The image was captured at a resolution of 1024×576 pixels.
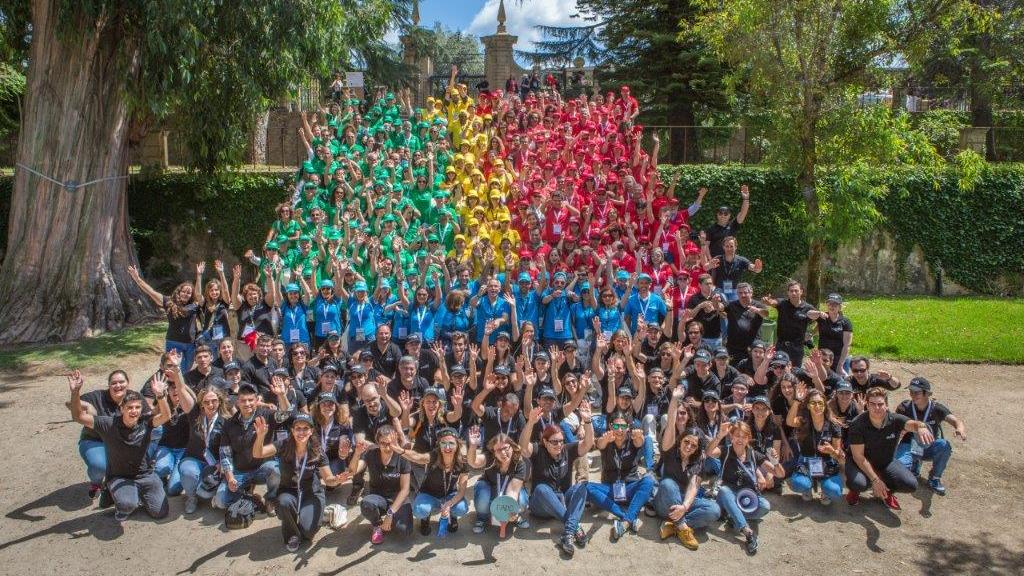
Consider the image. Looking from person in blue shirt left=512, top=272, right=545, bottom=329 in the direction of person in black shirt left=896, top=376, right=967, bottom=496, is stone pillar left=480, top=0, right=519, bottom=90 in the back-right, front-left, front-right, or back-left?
back-left

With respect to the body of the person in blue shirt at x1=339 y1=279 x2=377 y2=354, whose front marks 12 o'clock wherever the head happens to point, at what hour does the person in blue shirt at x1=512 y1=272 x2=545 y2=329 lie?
the person in blue shirt at x1=512 y1=272 x2=545 y2=329 is roughly at 9 o'clock from the person in blue shirt at x1=339 y1=279 x2=377 y2=354.

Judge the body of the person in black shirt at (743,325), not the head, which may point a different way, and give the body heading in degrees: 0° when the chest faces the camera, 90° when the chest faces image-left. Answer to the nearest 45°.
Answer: approximately 0°

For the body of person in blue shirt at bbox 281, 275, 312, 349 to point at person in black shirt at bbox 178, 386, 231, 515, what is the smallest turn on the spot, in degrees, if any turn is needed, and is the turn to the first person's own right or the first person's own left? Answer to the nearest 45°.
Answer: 0° — they already face them

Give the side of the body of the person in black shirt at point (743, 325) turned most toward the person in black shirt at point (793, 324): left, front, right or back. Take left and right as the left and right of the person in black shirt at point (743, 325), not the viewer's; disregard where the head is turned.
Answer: left

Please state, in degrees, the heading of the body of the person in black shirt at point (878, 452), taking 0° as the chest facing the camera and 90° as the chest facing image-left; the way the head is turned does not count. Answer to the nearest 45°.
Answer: approximately 0°

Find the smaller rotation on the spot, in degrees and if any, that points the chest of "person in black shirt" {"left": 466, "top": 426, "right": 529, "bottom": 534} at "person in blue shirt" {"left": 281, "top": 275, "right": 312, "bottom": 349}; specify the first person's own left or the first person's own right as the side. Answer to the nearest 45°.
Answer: approximately 135° to the first person's own right

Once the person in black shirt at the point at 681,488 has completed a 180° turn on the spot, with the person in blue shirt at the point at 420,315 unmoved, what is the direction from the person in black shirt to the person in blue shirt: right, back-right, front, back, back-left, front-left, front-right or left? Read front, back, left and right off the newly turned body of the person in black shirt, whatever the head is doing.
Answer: front-left

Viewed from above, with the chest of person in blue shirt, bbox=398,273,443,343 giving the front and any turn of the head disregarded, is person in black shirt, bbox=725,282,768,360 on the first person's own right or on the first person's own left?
on the first person's own left

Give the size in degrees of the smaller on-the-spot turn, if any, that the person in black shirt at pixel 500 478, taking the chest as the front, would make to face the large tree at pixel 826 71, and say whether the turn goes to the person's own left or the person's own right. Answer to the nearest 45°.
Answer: approximately 135° to the person's own left

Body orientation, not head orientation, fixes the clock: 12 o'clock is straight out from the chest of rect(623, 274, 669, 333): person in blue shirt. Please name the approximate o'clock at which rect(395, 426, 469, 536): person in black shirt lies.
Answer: The person in black shirt is roughly at 1 o'clock from the person in blue shirt.

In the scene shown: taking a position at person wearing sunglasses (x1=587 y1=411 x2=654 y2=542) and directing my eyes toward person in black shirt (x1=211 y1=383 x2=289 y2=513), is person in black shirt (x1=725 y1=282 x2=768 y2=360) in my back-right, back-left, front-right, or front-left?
back-right
